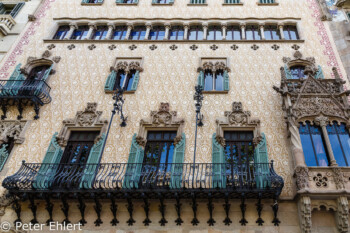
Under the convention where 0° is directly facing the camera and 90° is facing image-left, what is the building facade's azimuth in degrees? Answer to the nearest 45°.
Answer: approximately 0°
